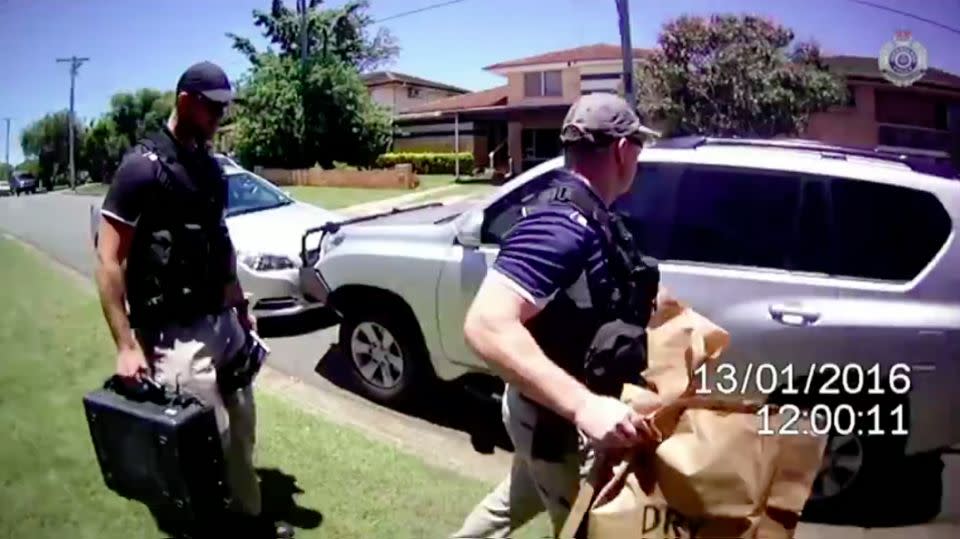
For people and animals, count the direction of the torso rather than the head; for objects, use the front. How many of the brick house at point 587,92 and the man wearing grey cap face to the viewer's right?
1

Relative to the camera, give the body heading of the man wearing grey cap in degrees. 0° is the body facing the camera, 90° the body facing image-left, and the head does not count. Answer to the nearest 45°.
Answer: approximately 270°

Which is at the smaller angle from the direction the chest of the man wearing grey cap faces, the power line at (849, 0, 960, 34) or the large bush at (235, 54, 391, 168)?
the power line

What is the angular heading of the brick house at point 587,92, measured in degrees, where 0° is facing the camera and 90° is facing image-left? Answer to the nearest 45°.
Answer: approximately 45°

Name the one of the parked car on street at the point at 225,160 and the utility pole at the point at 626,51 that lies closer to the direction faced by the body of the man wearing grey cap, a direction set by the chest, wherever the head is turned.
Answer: the utility pole

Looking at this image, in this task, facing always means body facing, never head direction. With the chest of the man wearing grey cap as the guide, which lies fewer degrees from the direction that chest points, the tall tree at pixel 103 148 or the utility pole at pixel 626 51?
the utility pole
